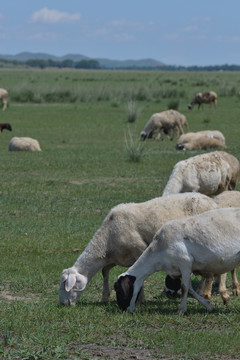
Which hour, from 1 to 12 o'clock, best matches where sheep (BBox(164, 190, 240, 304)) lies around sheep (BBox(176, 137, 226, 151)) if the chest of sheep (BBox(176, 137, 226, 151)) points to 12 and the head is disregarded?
sheep (BBox(164, 190, 240, 304)) is roughly at 9 o'clock from sheep (BBox(176, 137, 226, 151)).

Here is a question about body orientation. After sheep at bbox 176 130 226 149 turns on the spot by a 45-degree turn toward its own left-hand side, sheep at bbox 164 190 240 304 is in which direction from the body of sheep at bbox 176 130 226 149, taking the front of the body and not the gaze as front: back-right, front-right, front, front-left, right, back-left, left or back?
front-left

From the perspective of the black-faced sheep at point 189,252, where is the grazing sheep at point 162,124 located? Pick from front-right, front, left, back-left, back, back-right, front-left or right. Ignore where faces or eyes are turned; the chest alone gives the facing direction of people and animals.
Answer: right

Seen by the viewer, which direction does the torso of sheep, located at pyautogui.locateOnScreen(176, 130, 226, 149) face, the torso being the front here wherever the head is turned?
to the viewer's left

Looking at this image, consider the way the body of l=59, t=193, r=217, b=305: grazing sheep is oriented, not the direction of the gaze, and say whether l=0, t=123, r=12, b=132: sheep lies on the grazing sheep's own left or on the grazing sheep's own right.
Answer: on the grazing sheep's own right

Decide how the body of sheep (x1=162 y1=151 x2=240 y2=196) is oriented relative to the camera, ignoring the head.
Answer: to the viewer's left

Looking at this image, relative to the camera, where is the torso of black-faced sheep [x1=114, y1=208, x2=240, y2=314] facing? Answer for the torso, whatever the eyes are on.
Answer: to the viewer's left

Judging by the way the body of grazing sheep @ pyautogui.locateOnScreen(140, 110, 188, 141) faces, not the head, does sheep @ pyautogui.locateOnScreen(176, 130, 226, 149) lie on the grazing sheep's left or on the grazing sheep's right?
on the grazing sheep's left

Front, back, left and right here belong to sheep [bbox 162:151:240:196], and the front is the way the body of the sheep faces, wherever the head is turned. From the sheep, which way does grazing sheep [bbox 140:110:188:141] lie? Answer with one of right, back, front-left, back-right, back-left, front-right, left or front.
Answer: right

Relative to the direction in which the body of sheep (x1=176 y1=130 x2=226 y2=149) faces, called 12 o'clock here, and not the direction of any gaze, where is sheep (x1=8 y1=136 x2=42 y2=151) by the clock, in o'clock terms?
sheep (x1=8 y1=136 x2=42 y2=151) is roughly at 12 o'clock from sheep (x1=176 y1=130 x2=226 y2=149).

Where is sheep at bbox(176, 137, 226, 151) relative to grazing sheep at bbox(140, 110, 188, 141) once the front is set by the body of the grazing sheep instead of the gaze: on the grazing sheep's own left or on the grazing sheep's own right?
on the grazing sheep's own left

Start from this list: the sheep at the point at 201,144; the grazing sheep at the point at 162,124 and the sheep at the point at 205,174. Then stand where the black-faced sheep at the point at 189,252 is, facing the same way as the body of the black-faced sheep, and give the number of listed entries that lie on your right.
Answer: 3

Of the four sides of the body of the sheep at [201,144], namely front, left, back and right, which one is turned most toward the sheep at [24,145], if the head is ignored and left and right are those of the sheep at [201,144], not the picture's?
front

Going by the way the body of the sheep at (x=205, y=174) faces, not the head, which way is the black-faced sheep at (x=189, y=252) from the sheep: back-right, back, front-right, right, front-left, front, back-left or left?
left
